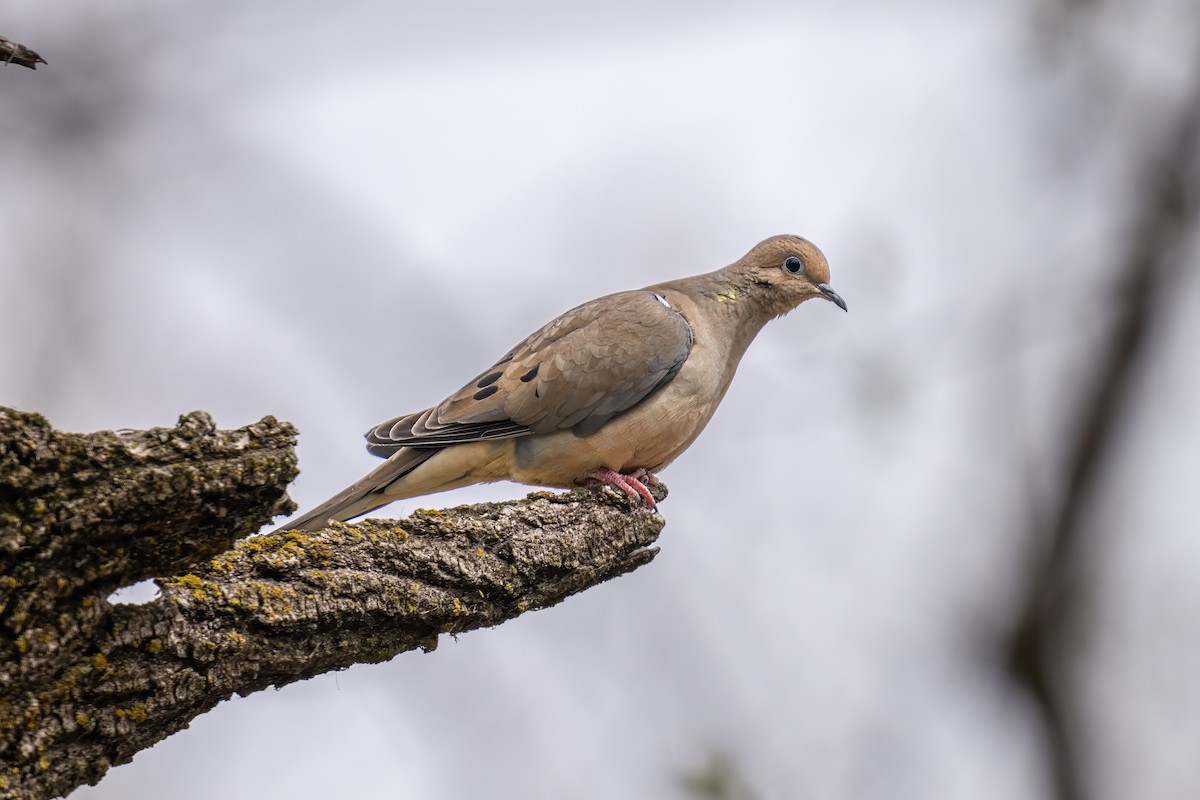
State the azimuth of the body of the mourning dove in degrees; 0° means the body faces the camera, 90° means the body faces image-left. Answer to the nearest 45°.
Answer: approximately 270°

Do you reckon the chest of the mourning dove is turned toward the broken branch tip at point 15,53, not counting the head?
no
